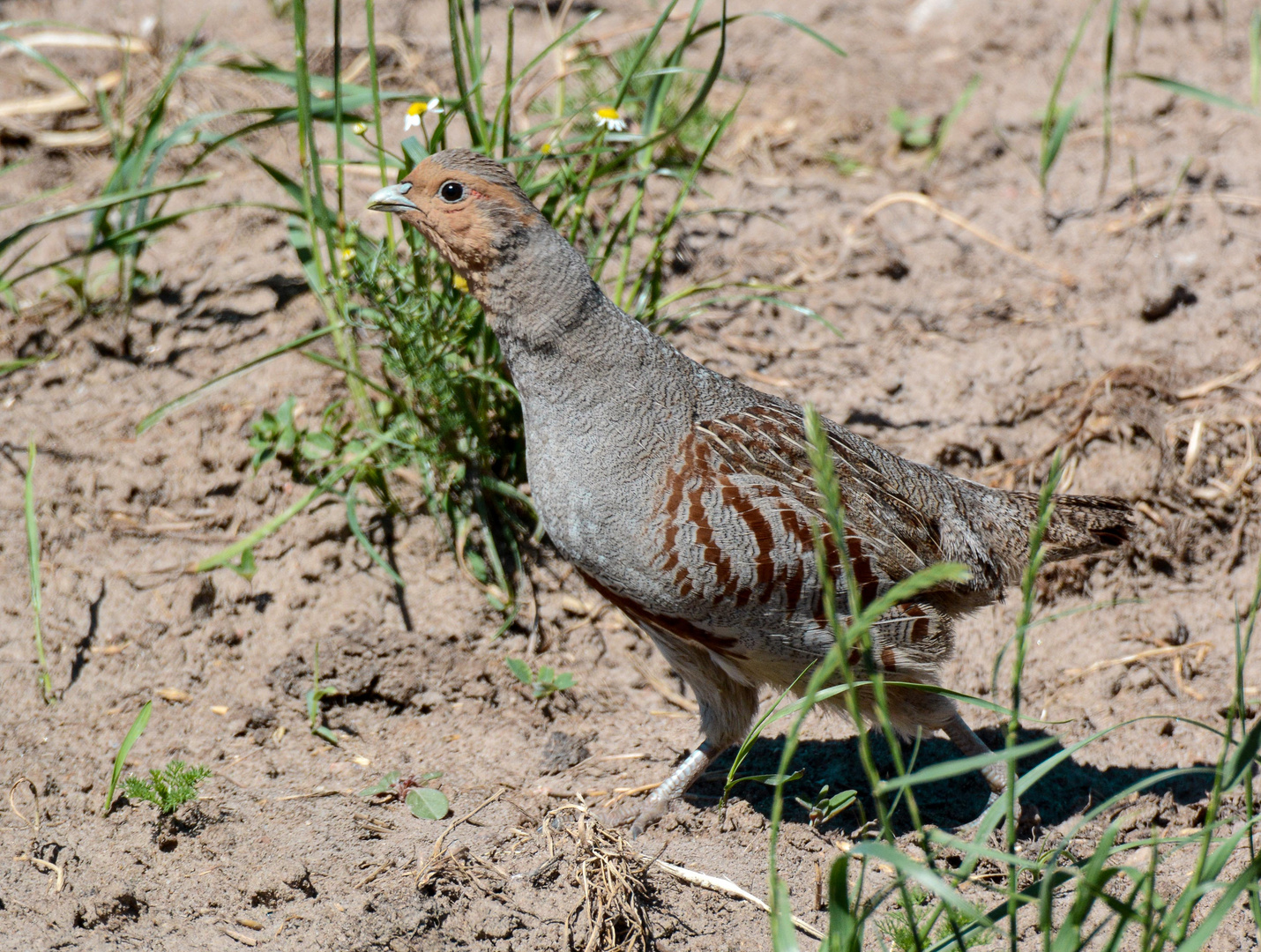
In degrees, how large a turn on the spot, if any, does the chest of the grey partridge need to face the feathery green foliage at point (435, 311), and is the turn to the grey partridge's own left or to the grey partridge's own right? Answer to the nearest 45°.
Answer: approximately 45° to the grey partridge's own right

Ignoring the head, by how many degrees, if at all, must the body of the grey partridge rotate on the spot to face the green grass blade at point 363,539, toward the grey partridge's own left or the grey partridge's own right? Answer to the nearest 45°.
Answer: approximately 45° to the grey partridge's own right

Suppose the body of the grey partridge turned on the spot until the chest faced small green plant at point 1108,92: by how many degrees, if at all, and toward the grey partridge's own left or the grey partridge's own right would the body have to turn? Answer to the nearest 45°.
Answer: approximately 135° to the grey partridge's own right

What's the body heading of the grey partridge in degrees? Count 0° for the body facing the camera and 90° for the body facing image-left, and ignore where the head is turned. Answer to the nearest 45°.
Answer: approximately 90°

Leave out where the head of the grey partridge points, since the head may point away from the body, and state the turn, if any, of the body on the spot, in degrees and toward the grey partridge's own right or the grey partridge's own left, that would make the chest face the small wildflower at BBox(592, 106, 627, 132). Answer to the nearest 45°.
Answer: approximately 90° to the grey partridge's own right

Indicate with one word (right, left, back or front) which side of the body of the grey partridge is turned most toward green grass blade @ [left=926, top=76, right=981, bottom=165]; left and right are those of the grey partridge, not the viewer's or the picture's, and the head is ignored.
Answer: right
